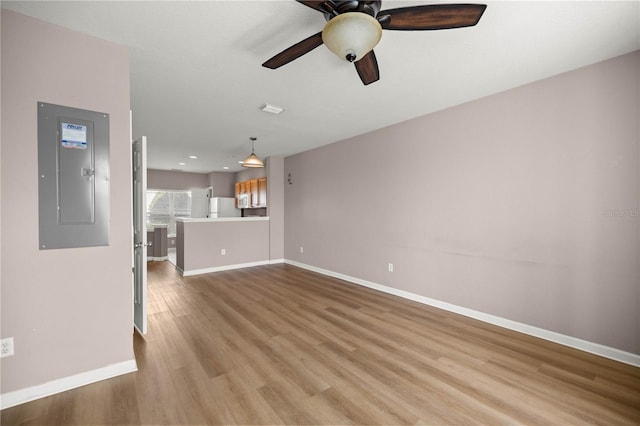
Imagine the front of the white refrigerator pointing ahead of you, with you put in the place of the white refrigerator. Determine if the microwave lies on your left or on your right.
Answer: on your left

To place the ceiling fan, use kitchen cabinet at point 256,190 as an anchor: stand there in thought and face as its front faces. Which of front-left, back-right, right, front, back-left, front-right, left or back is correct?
front-left

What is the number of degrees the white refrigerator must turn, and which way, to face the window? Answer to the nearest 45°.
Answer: approximately 90° to its right

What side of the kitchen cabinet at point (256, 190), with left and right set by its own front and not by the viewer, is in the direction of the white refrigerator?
right

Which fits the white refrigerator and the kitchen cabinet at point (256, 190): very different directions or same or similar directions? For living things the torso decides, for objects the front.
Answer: same or similar directions

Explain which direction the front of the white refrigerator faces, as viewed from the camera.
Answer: facing the viewer and to the left of the viewer

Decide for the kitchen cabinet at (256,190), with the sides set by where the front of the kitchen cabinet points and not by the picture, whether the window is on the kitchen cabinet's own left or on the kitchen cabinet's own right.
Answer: on the kitchen cabinet's own right

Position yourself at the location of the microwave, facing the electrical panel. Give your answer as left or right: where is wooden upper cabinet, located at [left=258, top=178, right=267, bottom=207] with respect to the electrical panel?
left

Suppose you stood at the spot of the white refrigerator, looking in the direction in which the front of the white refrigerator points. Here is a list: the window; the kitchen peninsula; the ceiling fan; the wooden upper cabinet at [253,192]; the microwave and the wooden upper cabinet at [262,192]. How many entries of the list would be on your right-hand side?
1

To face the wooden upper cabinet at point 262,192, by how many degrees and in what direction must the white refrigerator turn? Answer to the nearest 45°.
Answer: approximately 90° to its left

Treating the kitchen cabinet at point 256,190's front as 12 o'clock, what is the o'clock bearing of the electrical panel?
The electrical panel is roughly at 11 o'clock from the kitchen cabinet.

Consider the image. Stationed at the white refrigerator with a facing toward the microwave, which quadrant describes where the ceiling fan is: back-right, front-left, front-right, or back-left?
front-right

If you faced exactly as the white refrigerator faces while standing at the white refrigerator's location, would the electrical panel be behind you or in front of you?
in front

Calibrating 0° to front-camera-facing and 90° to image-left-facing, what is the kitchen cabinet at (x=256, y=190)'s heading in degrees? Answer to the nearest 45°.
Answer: approximately 45°

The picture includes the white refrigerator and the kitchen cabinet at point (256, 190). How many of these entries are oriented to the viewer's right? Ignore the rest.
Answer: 0

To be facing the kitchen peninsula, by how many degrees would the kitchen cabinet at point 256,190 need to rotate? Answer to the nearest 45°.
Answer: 0° — it already faces it
